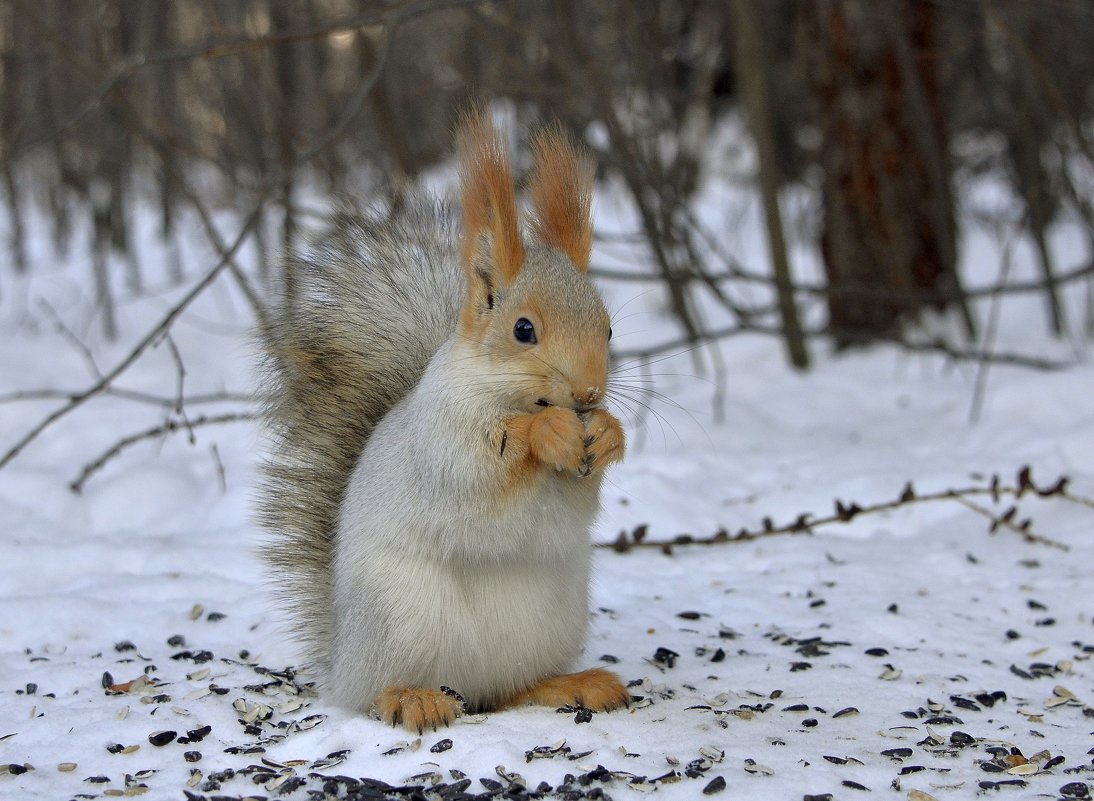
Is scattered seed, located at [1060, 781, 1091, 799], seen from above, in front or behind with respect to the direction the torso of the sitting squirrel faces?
in front

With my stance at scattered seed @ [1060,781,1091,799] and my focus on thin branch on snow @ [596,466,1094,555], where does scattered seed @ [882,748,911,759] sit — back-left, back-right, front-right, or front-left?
front-left

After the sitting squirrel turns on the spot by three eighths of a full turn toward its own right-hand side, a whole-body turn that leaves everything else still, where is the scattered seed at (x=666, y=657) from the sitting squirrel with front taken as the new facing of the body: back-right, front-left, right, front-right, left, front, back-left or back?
back-right

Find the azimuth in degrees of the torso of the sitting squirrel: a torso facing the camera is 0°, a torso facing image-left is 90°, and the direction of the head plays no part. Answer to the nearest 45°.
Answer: approximately 315°

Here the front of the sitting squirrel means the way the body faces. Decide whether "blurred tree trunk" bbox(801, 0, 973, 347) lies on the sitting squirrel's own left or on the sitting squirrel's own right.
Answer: on the sitting squirrel's own left

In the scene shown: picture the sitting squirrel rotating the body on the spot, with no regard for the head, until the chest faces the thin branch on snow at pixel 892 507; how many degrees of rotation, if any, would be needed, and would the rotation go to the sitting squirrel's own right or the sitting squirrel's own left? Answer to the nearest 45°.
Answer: approximately 90° to the sitting squirrel's own left

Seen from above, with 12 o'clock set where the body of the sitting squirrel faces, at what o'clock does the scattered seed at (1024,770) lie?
The scattered seed is roughly at 11 o'clock from the sitting squirrel.

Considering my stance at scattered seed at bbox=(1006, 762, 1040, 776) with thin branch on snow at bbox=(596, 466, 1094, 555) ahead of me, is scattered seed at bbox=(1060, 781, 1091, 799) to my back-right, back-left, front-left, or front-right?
back-right

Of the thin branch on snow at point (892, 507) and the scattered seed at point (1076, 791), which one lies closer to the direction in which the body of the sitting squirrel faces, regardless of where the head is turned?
the scattered seed

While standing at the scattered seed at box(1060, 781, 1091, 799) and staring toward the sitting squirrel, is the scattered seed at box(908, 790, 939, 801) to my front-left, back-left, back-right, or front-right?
front-left
